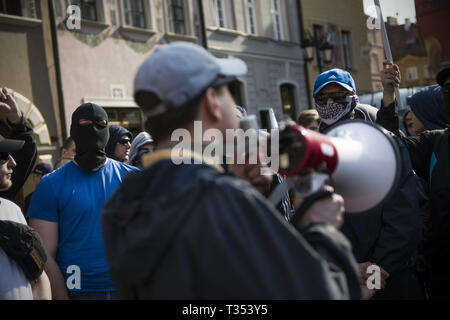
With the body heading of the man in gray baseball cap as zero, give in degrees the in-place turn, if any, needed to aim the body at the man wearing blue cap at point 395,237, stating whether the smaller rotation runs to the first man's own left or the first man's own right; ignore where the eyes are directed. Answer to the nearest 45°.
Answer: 0° — they already face them

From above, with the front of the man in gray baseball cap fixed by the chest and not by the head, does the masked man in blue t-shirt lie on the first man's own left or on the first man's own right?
on the first man's own left

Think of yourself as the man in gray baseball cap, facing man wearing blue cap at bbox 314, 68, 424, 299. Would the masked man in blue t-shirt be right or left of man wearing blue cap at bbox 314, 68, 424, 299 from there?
left

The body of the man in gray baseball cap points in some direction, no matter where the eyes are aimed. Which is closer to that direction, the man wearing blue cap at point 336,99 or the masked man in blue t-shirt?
the man wearing blue cap

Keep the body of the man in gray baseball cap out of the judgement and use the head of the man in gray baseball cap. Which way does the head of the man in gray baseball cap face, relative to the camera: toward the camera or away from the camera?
away from the camera

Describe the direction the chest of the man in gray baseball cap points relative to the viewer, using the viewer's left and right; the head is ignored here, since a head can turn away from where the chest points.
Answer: facing away from the viewer and to the right of the viewer
